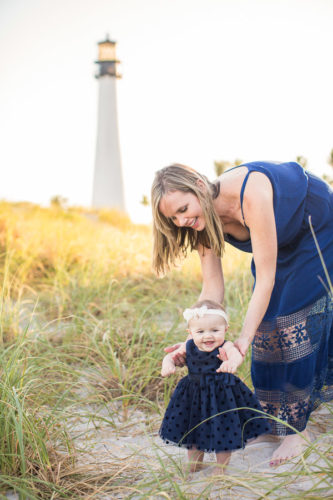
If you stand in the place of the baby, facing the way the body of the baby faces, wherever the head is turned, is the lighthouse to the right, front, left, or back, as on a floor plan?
back

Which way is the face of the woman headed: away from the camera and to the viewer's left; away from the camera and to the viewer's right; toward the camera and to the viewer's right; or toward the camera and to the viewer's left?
toward the camera and to the viewer's left

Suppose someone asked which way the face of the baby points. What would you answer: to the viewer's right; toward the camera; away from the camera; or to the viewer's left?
toward the camera

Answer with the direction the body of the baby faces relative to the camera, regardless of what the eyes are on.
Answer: toward the camera
